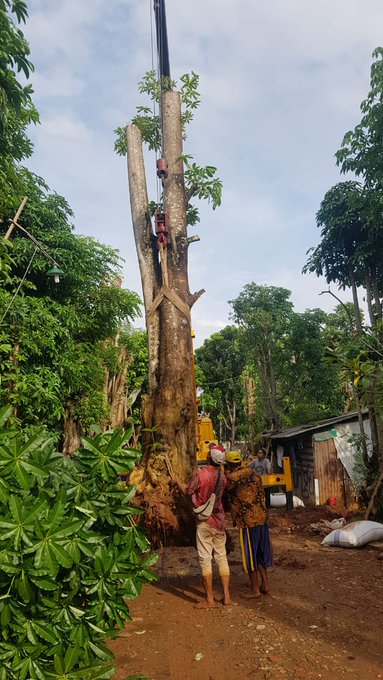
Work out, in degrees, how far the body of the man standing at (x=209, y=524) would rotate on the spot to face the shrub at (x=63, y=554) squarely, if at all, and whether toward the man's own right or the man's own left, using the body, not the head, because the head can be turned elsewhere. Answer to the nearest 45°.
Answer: approximately 135° to the man's own left

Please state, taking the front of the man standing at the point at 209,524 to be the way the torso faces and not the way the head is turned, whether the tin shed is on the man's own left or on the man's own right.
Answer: on the man's own right

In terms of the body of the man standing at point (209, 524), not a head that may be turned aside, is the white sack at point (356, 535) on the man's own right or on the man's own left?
on the man's own right

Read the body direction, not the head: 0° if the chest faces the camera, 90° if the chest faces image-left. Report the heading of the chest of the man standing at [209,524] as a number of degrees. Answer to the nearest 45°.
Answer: approximately 135°
